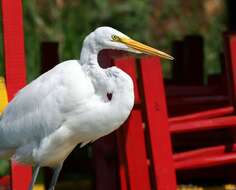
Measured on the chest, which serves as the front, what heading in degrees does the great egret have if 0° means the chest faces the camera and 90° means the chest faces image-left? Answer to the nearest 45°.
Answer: approximately 270°

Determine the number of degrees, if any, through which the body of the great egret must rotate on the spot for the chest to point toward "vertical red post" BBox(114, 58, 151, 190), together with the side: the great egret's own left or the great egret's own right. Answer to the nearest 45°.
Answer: approximately 45° to the great egret's own left
